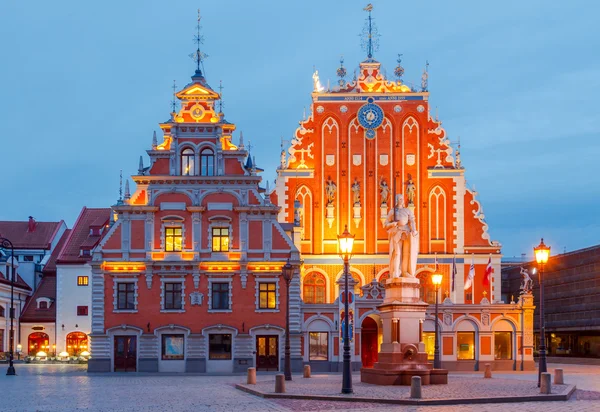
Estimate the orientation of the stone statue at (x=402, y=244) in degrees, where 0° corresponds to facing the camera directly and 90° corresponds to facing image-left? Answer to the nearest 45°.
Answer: approximately 0°

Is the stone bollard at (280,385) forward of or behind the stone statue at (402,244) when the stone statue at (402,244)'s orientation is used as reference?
forward

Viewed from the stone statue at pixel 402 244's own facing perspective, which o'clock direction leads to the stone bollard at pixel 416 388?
The stone bollard is roughly at 12 o'clock from the stone statue.

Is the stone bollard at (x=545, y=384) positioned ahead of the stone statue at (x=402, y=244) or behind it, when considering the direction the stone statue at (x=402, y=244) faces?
ahead
